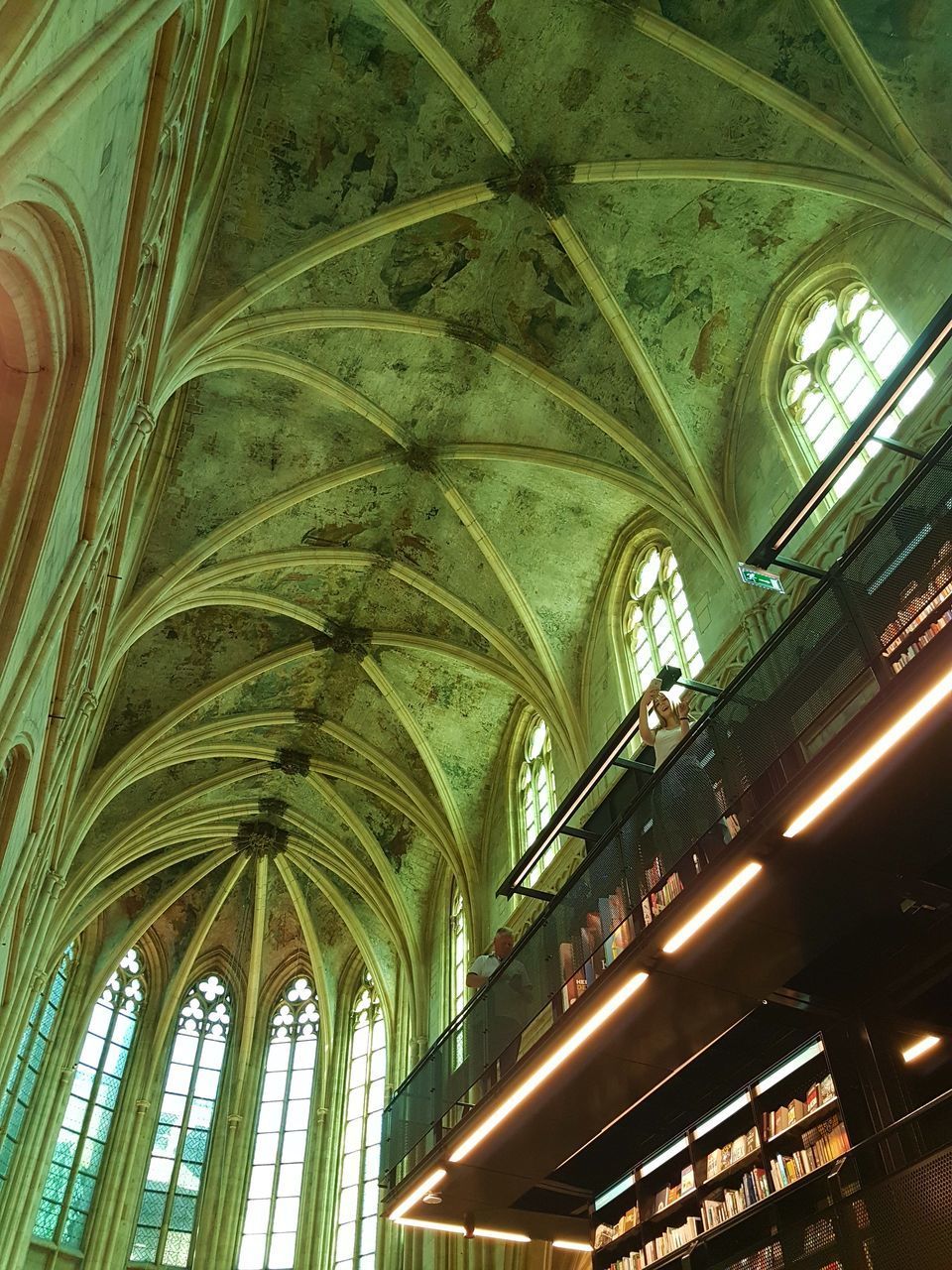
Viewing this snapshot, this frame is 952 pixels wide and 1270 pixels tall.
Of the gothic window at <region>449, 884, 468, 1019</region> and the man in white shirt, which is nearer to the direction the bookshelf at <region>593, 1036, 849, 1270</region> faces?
the man in white shirt

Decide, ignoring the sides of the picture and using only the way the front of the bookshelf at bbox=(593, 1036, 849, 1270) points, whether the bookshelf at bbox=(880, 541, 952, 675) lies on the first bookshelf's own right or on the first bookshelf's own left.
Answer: on the first bookshelf's own left

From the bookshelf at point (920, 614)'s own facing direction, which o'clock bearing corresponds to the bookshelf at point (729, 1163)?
the bookshelf at point (729, 1163) is roughly at 3 o'clock from the bookshelf at point (920, 614).

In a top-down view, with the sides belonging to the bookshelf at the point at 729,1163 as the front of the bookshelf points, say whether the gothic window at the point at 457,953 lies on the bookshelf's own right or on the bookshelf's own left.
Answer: on the bookshelf's own right

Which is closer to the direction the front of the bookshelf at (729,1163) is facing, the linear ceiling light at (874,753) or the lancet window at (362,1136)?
the linear ceiling light

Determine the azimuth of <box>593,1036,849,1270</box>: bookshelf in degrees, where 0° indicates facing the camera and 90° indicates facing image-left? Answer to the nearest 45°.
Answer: approximately 45°

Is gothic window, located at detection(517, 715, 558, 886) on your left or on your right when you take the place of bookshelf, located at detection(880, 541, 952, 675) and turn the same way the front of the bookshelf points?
on your right

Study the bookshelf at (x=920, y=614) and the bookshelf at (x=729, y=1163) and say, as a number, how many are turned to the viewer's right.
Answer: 0

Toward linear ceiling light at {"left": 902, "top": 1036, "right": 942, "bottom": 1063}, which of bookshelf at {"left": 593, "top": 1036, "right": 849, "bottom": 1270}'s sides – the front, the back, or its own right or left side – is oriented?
left

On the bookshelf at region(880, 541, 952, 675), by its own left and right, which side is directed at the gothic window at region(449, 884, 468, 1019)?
right

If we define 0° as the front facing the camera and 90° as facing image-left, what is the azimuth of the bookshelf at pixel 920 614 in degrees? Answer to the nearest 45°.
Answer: approximately 45°
